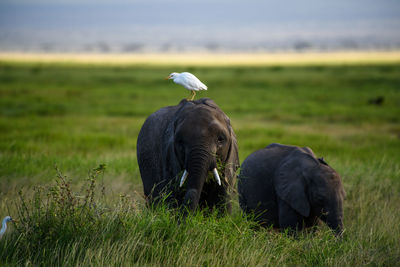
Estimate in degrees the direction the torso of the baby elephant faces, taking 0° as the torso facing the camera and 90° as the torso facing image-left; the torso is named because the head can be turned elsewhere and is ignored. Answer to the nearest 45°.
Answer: approximately 315°

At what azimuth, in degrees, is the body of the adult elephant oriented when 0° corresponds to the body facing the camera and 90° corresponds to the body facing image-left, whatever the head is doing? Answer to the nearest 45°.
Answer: approximately 315°
